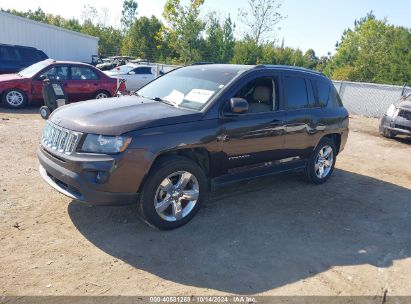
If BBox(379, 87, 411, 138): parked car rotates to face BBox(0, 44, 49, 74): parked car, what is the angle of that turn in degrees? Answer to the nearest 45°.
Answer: approximately 45° to its right

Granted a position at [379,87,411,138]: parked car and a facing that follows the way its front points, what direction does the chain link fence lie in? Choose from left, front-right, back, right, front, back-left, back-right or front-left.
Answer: back-right

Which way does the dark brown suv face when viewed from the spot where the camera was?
facing the viewer and to the left of the viewer

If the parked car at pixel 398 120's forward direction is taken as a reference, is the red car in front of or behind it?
in front

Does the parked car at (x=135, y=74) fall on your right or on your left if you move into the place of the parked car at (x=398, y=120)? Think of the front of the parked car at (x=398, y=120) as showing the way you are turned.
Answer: on your right

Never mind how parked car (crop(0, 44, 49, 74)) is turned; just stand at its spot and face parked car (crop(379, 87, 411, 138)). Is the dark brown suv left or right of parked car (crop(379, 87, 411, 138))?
right

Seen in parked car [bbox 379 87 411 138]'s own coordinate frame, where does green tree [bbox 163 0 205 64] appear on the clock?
The green tree is roughly at 3 o'clock from the parked car.

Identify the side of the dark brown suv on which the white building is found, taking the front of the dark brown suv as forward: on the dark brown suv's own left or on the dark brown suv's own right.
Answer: on the dark brown suv's own right

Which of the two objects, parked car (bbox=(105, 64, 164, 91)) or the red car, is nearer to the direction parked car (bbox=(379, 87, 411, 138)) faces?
the red car

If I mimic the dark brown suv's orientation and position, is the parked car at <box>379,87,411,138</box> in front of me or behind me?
behind

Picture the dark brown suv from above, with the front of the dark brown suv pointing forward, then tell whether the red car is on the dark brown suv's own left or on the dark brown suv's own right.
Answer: on the dark brown suv's own right

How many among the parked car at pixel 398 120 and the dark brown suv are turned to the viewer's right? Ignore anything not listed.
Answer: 0
